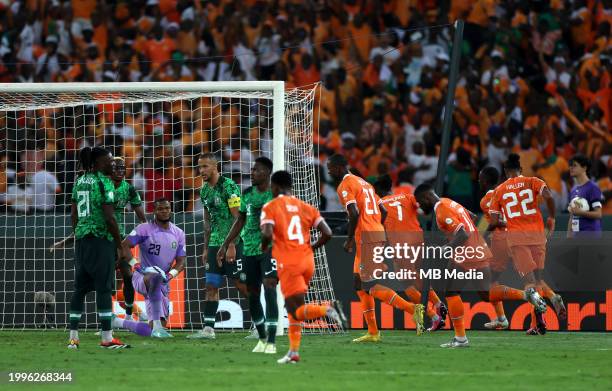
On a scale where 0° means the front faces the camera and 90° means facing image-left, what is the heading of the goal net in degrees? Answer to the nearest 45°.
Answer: approximately 0°

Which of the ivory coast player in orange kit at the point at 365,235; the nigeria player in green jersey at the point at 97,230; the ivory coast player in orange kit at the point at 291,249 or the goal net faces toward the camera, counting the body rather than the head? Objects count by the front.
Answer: the goal net

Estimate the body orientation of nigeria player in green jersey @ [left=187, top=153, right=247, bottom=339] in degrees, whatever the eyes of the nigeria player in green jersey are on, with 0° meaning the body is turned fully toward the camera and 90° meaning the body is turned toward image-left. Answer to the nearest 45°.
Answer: approximately 45°

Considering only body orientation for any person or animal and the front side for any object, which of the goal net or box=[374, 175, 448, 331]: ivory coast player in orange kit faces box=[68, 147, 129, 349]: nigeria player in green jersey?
the goal net

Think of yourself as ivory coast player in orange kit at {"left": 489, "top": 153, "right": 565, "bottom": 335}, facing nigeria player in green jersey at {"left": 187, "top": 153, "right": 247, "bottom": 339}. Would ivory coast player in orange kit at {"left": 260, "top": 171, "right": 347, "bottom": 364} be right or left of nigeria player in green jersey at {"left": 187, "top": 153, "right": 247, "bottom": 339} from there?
left

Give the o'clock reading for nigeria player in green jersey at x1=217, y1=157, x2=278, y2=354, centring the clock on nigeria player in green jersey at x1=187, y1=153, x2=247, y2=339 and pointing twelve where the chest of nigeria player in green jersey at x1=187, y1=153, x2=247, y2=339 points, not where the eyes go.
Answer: nigeria player in green jersey at x1=217, y1=157, x2=278, y2=354 is roughly at 10 o'clock from nigeria player in green jersey at x1=187, y1=153, x2=247, y2=339.
